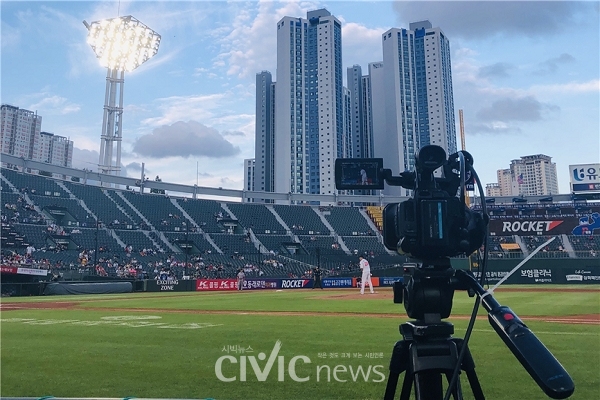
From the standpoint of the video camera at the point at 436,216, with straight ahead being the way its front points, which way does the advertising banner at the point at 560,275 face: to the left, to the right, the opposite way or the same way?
the opposite way

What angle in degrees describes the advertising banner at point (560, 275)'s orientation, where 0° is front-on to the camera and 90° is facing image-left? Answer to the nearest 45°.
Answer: approximately 0°

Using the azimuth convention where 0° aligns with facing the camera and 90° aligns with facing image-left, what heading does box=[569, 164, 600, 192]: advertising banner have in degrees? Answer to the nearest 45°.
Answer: approximately 0°

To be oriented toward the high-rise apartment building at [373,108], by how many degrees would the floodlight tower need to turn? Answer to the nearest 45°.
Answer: approximately 90° to its left

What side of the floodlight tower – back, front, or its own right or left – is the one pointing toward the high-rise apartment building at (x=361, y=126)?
left

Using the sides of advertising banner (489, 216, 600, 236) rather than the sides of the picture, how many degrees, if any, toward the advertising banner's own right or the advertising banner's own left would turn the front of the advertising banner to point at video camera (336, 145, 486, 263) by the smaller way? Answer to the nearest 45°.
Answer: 0° — it already faces it

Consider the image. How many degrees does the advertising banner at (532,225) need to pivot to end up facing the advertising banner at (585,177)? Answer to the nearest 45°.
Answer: approximately 135° to its left

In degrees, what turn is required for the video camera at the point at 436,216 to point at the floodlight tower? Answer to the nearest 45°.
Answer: approximately 45° to its left

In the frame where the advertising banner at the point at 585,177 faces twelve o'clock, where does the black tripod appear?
The black tripod is roughly at 12 o'clock from the advertising banner.

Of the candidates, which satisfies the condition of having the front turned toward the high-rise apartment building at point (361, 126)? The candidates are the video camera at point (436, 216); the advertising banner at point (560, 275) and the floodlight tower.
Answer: the video camera

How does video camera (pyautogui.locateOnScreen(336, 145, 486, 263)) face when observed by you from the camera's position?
facing away from the viewer
